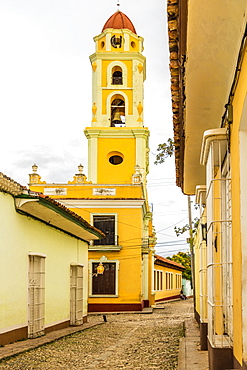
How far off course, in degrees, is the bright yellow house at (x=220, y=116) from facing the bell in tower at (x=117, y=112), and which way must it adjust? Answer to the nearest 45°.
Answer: approximately 90° to its right

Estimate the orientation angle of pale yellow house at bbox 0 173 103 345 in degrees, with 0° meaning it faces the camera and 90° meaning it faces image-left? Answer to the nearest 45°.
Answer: approximately 315°

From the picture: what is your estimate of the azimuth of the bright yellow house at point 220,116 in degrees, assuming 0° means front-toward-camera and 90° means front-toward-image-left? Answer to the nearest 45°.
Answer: approximately 90°

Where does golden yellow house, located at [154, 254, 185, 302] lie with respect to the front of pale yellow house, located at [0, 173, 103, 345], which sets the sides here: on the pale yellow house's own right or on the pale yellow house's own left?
on the pale yellow house's own left

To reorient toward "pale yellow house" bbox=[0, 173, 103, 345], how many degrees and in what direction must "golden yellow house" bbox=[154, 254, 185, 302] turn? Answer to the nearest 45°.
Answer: approximately 45° to its right

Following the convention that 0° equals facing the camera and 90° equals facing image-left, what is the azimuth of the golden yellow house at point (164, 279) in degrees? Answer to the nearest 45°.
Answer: approximately 315°

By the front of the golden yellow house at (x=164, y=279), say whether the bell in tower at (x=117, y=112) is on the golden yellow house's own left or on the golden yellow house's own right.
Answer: on the golden yellow house's own right
